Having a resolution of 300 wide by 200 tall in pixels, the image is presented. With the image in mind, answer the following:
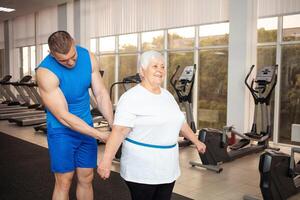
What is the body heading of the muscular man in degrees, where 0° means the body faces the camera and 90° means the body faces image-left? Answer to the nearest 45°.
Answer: approximately 315°

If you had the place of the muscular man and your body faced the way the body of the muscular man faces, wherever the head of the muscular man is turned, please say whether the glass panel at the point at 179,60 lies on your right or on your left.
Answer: on your left

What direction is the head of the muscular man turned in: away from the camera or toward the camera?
toward the camera

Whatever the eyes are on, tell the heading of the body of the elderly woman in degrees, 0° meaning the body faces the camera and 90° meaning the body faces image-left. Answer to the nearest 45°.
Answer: approximately 315°
